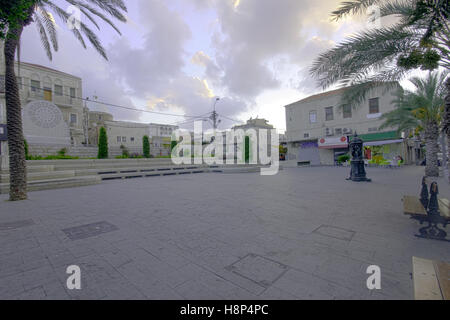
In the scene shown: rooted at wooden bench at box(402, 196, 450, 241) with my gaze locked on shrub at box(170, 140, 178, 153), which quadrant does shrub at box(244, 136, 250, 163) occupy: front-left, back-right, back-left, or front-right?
front-right

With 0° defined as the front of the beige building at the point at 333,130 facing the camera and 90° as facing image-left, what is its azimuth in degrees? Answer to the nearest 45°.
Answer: approximately 45°

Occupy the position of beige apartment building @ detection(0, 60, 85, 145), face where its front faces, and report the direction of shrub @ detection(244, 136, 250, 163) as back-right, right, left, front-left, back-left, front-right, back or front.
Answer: front

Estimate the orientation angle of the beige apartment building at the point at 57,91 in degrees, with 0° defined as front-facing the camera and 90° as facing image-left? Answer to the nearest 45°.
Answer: approximately 315°

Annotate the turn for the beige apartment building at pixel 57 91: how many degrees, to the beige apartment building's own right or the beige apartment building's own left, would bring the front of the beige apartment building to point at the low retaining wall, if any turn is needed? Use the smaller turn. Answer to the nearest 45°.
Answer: approximately 45° to the beige apartment building's own right

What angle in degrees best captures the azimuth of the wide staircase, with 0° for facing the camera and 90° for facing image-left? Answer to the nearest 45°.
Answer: approximately 315°

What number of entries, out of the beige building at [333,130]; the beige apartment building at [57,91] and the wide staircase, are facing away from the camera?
0

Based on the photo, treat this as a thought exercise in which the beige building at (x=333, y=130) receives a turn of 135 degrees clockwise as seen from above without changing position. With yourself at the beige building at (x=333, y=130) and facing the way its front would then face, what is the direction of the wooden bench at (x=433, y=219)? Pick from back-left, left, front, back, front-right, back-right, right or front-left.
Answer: back

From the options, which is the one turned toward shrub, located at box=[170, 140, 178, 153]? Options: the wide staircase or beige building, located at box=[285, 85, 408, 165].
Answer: the beige building

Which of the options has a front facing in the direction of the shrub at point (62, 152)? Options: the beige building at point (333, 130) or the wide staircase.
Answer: the beige building

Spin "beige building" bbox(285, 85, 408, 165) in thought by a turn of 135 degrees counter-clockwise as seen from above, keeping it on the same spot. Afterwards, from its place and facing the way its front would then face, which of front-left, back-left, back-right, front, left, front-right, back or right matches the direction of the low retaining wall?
back-right

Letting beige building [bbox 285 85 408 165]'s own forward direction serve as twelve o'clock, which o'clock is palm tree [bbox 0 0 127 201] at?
The palm tree is roughly at 11 o'clock from the beige building.

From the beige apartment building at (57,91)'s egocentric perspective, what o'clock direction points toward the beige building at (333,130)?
The beige building is roughly at 12 o'clock from the beige apartment building.

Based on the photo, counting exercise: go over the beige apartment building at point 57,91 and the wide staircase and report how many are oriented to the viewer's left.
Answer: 0
